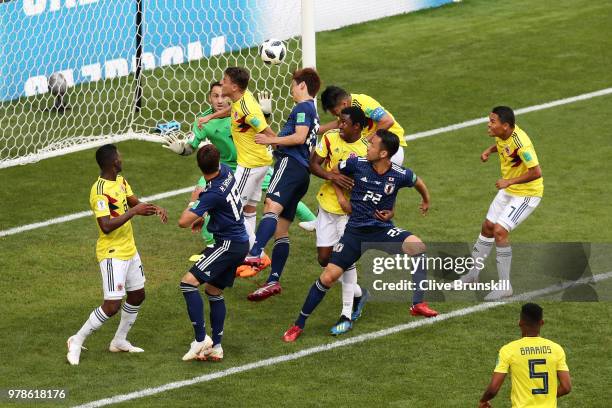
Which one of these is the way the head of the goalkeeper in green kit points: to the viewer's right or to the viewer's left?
to the viewer's right

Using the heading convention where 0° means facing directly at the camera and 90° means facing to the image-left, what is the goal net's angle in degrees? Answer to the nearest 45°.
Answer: approximately 315°

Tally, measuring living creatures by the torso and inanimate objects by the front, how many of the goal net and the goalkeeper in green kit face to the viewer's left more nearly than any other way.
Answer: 0

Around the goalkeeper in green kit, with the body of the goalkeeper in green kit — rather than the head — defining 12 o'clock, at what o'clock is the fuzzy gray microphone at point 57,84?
The fuzzy gray microphone is roughly at 5 o'clock from the goalkeeper in green kit.

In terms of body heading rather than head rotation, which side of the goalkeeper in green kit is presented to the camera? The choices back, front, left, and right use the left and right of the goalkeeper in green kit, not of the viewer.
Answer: front

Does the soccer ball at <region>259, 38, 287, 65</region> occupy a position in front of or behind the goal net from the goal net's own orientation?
in front
